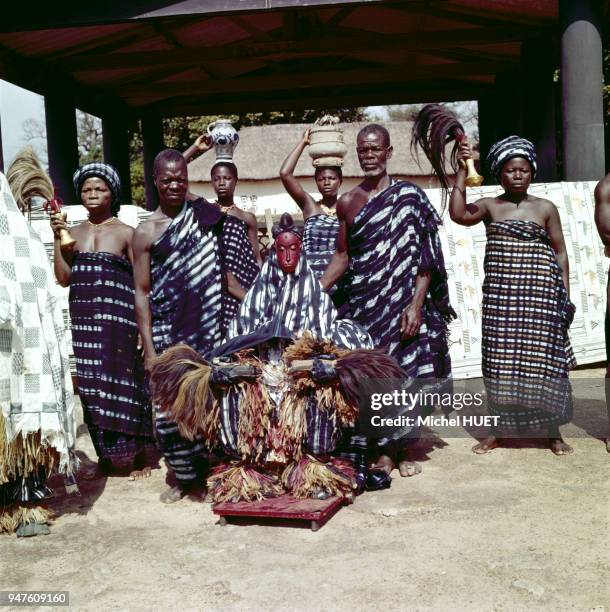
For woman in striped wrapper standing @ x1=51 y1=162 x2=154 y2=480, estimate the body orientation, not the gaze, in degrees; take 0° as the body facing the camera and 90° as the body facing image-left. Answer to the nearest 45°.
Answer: approximately 0°

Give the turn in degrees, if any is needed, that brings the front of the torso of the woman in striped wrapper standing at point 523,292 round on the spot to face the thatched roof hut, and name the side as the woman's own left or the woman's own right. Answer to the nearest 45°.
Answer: approximately 135° to the woman's own right

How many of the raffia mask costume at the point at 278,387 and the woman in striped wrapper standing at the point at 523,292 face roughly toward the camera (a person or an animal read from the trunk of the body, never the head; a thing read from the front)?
2

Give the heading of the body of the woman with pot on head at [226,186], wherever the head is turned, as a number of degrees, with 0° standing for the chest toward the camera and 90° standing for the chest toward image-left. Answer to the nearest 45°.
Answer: approximately 0°

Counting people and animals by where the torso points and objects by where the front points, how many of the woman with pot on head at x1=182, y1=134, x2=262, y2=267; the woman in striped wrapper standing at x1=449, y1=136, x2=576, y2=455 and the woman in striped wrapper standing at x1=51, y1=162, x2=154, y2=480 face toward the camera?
3

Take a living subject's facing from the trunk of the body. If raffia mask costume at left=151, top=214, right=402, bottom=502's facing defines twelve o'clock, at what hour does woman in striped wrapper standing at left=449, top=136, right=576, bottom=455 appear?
The woman in striped wrapper standing is roughly at 8 o'clock from the raffia mask costume.

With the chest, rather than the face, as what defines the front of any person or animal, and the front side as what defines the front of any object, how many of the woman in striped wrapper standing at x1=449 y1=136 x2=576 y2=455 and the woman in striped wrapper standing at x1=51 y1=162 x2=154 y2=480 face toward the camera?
2

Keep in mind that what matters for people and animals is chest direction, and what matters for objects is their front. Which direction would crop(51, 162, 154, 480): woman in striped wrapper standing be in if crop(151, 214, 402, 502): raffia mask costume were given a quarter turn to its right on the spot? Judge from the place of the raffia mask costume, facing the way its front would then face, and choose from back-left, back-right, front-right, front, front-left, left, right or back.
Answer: front-right
